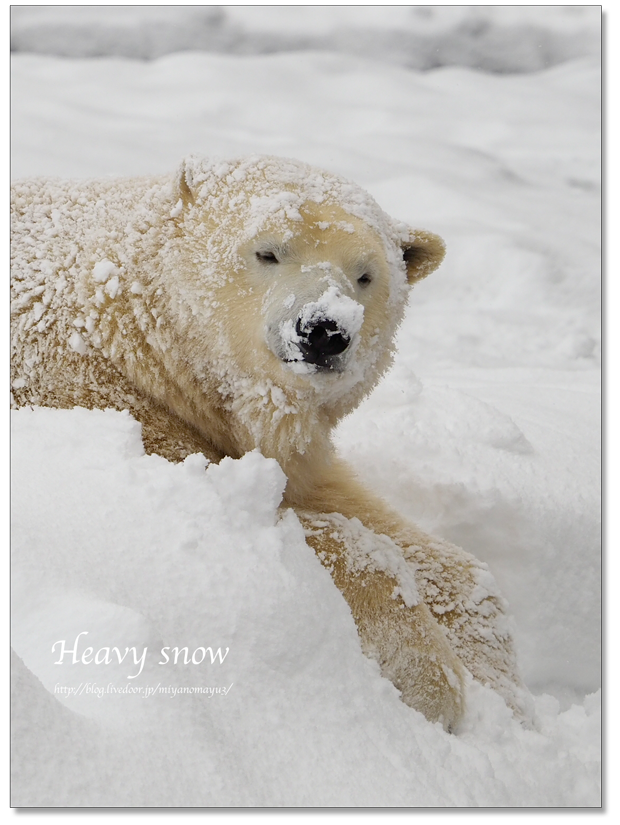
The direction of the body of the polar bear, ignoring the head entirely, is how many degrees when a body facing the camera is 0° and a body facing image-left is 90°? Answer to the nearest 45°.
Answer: approximately 315°
